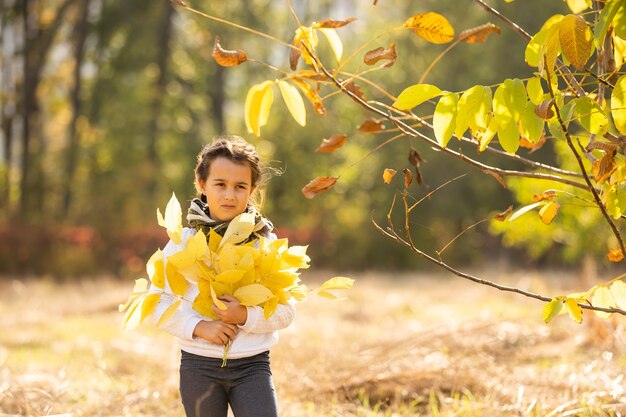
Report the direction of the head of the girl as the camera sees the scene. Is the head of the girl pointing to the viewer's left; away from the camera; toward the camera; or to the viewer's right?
toward the camera

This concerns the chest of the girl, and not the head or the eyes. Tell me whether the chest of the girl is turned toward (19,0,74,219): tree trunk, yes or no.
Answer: no

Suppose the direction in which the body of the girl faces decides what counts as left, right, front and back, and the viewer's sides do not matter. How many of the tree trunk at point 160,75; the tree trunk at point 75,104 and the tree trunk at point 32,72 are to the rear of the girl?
3

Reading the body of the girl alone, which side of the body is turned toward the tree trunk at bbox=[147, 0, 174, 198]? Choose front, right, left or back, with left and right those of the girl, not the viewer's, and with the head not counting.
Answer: back

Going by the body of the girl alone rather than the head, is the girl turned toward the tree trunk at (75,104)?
no

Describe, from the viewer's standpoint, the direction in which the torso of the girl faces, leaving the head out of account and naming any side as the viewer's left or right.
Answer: facing the viewer
